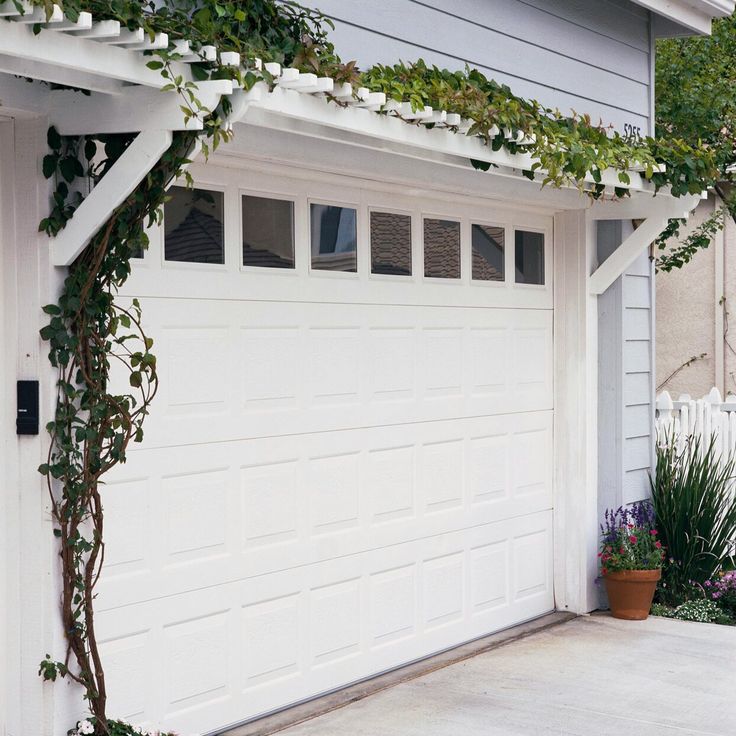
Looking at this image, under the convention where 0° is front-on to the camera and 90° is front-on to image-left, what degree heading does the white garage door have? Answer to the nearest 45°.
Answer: approximately 315°

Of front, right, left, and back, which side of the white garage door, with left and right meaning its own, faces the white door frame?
right

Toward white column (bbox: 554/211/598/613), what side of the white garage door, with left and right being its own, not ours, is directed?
left

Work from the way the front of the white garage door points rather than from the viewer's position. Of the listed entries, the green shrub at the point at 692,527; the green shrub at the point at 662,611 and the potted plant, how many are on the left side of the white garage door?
3

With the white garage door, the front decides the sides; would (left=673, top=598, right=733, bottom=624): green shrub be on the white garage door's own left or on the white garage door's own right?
on the white garage door's own left

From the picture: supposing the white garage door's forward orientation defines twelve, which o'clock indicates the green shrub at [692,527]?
The green shrub is roughly at 9 o'clock from the white garage door.

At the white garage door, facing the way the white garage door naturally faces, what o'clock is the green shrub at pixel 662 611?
The green shrub is roughly at 9 o'clock from the white garage door.

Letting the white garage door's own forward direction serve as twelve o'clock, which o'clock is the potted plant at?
The potted plant is roughly at 9 o'clock from the white garage door.
